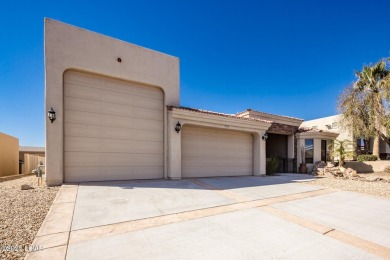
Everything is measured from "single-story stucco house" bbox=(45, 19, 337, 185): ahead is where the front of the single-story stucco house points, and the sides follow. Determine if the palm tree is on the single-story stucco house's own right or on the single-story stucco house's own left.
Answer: on the single-story stucco house's own left

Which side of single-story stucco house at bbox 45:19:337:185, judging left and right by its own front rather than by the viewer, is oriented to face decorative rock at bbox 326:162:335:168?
left

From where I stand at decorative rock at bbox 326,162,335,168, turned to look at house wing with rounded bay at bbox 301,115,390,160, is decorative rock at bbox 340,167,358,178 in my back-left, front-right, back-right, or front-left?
back-right

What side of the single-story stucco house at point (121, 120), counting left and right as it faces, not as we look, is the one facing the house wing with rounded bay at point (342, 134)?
left

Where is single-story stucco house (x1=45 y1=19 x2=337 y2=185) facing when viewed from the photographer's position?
facing the viewer and to the right of the viewer

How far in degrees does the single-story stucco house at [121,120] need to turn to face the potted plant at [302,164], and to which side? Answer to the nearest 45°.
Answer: approximately 90° to its left
